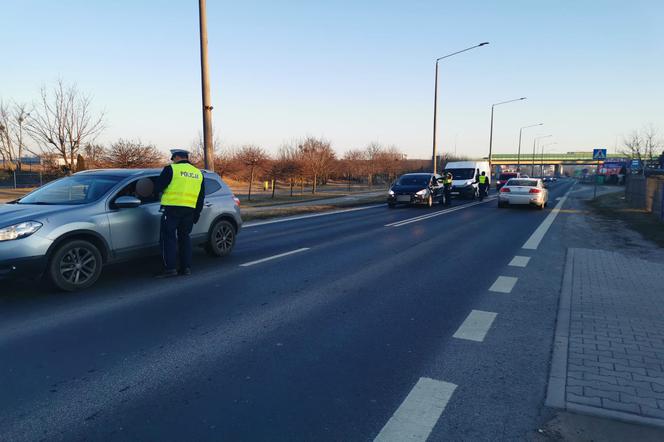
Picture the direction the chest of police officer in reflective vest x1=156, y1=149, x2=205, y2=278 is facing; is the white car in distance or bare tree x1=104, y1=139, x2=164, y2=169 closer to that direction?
the bare tree

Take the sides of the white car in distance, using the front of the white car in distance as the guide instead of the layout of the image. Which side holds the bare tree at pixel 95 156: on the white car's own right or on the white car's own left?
on the white car's own left

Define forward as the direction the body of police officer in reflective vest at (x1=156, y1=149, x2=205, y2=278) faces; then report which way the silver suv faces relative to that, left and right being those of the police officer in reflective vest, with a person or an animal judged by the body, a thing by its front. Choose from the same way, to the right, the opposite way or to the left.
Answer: to the left

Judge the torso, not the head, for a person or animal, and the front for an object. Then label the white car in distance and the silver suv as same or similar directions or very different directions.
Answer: very different directions

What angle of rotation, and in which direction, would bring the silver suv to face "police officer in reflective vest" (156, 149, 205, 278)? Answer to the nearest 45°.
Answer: approximately 135° to its left

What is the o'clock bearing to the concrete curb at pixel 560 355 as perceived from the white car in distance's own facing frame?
The concrete curb is roughly at 6 o'clock from the white car in distance.

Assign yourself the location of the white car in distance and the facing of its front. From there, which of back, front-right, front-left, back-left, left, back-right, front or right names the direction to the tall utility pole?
back-left

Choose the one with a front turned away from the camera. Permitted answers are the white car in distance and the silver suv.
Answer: the white car in distance

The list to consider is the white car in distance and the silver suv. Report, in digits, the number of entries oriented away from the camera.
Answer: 1

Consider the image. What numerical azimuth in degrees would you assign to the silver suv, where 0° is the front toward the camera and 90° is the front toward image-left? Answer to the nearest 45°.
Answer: approximately 45°

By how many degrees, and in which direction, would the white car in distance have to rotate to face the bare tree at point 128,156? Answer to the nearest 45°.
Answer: approximately 90° to its left

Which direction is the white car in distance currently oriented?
away from the camera

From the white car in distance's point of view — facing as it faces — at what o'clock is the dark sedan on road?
The dark sedan on road is roughly at 9 o'clock from the white car in distance.

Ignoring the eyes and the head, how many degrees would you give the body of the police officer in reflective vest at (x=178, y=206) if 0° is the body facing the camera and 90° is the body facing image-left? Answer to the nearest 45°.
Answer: approximately 135°
